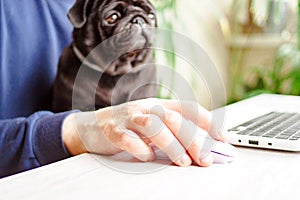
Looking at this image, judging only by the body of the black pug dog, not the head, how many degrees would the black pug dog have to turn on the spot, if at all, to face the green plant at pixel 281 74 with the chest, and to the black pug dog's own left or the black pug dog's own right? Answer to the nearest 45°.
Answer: approximately 90° to the black pug dog's own left

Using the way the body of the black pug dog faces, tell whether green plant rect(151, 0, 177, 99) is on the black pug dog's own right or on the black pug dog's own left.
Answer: on the black pug dog's own left

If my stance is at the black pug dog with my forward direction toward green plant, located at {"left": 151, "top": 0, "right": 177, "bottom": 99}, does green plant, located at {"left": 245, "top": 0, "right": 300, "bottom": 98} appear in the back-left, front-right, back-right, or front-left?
front-right

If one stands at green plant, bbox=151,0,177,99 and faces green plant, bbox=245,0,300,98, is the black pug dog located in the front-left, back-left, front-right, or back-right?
back-right

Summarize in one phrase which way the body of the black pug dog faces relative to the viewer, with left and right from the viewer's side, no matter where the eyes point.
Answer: facing the viewer and to the right of the viewer
